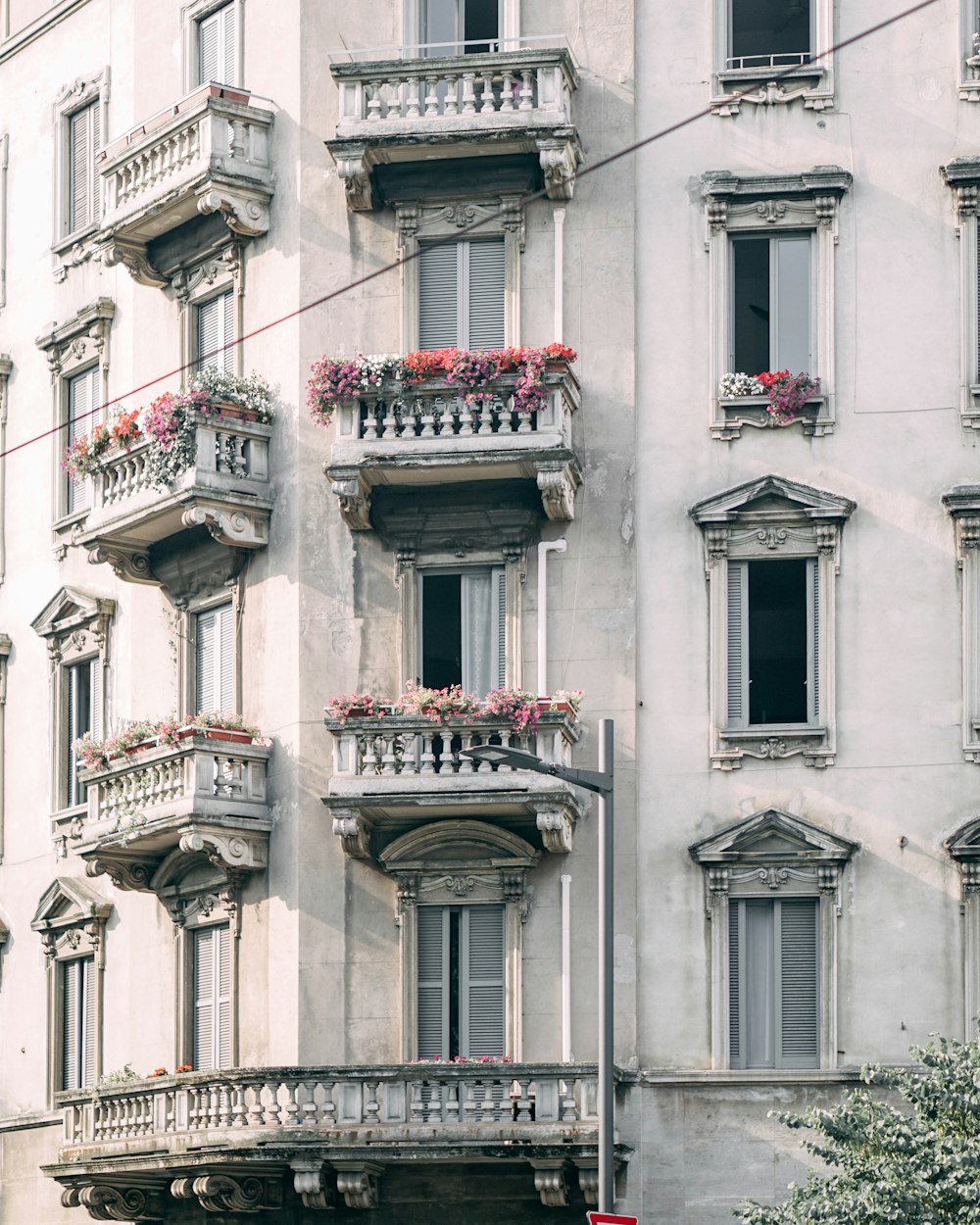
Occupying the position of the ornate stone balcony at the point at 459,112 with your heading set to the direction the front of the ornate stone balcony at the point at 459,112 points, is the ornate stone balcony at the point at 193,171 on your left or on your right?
on your right

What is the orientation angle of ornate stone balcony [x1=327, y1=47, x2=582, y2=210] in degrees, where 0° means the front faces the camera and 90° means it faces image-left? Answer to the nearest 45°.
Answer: approximately 0°

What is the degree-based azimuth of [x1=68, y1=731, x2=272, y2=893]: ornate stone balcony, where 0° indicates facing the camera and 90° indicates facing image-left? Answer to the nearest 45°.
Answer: approximately 45°

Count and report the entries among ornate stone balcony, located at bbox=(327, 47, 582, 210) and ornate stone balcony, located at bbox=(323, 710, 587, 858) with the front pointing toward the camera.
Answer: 2

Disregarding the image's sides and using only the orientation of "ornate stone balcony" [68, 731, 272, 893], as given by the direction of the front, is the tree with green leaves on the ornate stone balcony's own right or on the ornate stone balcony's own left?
on the ornate stone balcony's own left

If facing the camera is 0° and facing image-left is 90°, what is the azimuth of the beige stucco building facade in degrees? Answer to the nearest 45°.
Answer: approximately 0°

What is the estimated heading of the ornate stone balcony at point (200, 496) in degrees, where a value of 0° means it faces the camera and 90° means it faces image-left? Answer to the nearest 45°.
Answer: approximately 45°
